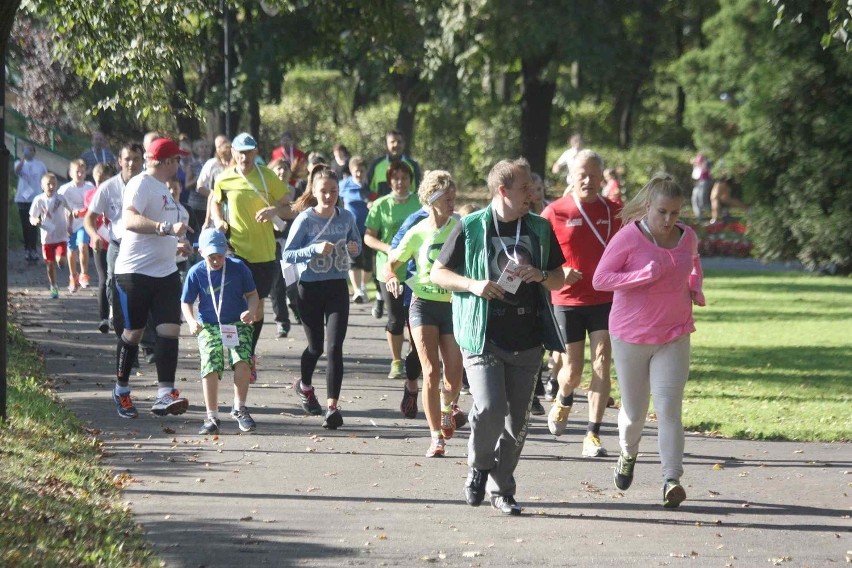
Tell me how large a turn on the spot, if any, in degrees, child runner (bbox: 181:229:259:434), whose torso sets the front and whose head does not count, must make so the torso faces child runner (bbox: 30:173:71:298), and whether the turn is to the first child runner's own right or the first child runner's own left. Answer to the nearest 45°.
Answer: approximately 180°

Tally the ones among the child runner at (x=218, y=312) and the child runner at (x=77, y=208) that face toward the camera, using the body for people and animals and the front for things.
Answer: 2

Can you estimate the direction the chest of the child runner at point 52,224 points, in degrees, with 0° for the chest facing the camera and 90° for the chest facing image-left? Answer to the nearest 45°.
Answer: approximately 0°

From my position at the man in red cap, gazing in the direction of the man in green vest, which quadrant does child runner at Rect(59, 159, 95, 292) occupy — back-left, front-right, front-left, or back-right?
back-left

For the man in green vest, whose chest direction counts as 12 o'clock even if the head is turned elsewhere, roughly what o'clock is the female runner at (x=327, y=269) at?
The female runner is roughly at 5 o'clock from the man in green vest.

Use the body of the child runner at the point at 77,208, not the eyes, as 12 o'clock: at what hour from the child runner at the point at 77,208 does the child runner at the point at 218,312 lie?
the child runner at the point at 218,312 is roughly at 12 o'clock from the child runner at the point at 77,208.

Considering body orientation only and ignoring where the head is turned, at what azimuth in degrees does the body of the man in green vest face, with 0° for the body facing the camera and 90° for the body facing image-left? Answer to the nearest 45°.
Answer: approximately 0°

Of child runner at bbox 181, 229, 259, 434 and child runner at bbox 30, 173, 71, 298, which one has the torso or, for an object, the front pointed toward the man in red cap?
child runner at bbox 30, 173, 71, 298
